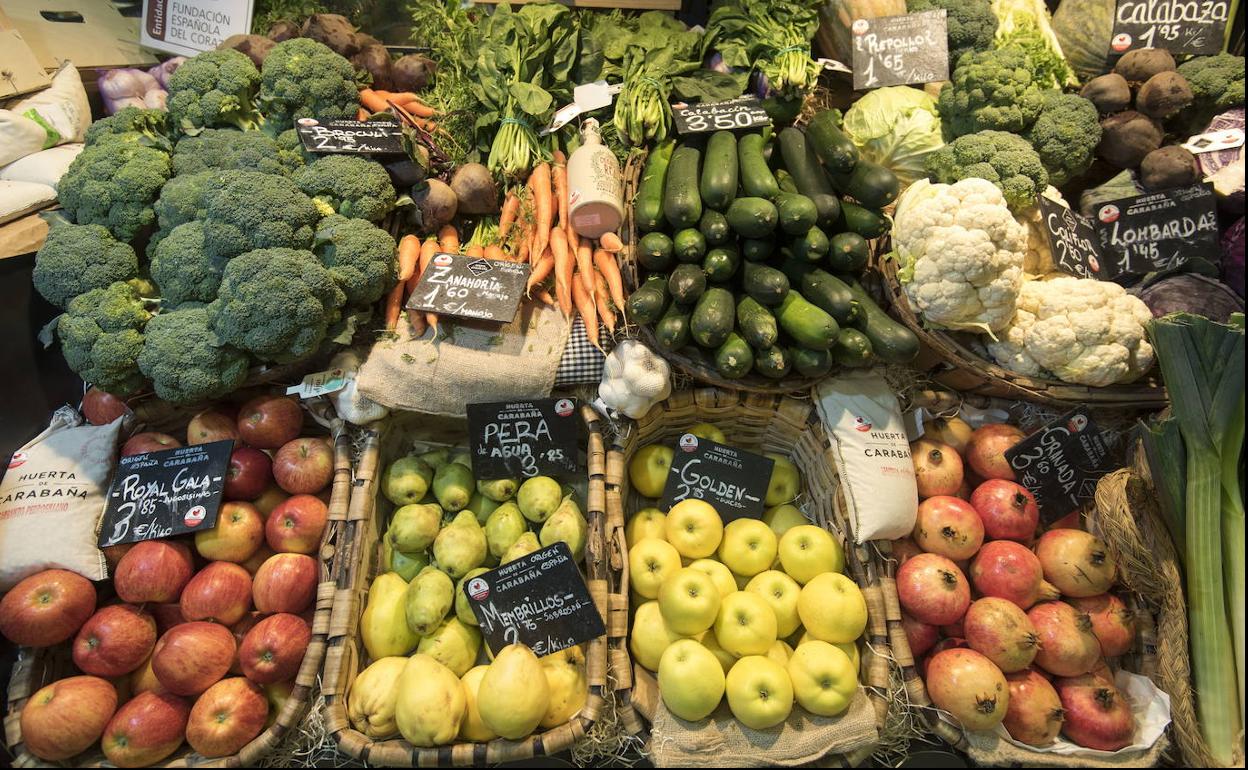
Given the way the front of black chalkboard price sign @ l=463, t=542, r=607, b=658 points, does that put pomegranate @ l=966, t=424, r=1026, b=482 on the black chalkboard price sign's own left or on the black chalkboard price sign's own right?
on the black chalkboard price sign's own left

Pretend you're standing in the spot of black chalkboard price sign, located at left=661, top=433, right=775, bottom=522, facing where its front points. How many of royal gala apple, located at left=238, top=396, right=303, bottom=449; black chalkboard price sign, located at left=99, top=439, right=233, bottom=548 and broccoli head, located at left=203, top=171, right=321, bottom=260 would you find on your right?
3

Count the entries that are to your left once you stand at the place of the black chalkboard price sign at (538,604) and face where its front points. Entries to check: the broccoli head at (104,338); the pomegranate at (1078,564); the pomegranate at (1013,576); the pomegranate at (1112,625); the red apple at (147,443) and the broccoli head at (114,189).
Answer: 3

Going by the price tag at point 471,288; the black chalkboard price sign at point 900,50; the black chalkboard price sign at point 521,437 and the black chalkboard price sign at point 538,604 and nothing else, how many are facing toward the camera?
4

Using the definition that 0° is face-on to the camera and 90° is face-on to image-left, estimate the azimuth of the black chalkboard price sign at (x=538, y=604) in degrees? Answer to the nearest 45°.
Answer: approximately 0°

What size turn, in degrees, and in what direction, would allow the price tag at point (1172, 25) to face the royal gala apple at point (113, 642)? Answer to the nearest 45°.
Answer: approximately 45° to its right

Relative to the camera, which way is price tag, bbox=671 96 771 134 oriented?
toward the camera

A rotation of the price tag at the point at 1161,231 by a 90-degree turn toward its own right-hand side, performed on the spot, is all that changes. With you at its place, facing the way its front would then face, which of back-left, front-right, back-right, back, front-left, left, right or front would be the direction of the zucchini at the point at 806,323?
front-left

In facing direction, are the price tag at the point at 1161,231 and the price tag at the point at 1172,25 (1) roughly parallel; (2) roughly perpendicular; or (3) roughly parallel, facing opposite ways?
roughly parallel

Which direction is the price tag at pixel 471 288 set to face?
toward the camera

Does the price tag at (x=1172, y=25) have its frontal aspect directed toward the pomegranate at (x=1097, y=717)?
yes
